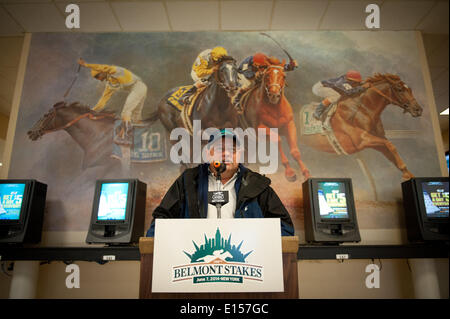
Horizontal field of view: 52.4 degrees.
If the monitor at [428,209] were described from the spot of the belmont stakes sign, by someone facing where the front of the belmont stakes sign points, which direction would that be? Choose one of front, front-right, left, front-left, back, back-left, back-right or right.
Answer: back-left

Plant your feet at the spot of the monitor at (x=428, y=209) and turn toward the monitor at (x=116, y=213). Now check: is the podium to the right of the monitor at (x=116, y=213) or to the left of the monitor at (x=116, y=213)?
left

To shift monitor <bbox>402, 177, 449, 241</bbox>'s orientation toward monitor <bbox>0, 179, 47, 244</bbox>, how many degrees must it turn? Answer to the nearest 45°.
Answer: approximately 90° to its right

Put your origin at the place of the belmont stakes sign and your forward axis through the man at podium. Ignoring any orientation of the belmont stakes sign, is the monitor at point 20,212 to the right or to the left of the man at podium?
left

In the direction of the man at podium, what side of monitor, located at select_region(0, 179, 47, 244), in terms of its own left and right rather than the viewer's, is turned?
left

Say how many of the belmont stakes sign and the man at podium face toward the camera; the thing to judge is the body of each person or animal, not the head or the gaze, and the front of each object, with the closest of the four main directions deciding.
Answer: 2

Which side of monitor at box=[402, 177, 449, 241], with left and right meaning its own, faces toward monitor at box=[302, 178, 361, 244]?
right

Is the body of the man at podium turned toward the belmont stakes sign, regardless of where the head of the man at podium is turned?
yes

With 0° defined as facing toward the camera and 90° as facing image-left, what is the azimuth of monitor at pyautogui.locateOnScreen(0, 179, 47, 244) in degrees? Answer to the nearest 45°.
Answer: approximately 45°

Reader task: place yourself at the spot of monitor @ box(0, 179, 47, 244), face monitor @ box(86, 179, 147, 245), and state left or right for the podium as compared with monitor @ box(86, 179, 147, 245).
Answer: right
